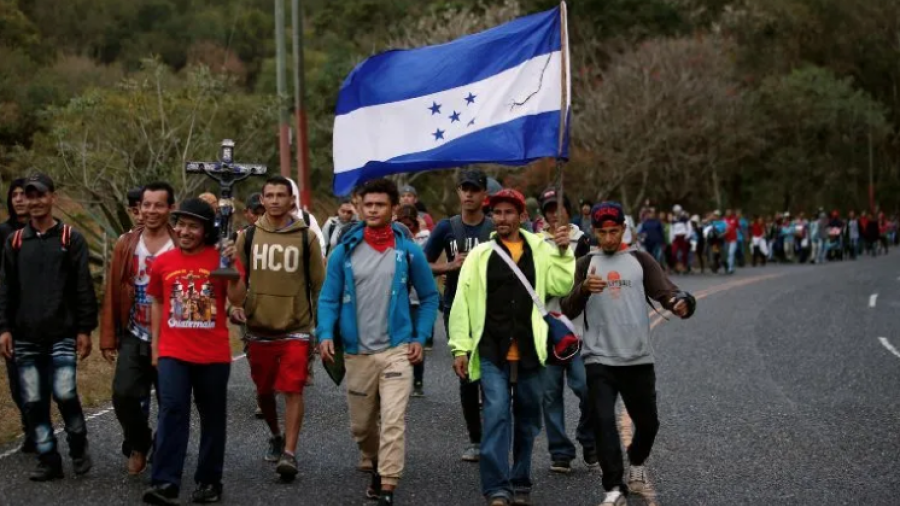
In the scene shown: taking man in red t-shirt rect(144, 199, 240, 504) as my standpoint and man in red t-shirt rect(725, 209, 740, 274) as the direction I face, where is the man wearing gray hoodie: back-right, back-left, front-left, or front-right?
front-right

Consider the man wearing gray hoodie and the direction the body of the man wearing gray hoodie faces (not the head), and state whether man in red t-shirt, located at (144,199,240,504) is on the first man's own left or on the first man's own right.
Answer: on the first man's own right

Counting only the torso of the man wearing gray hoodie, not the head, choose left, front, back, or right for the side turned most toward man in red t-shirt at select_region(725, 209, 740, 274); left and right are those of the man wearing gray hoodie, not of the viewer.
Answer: back

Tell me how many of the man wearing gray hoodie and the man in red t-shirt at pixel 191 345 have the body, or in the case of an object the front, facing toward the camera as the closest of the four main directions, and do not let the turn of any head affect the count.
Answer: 2

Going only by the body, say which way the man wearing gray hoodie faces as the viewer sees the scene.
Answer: toward the camera

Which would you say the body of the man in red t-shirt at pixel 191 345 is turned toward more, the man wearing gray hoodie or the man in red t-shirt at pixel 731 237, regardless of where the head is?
the man wearing gray hoodie
